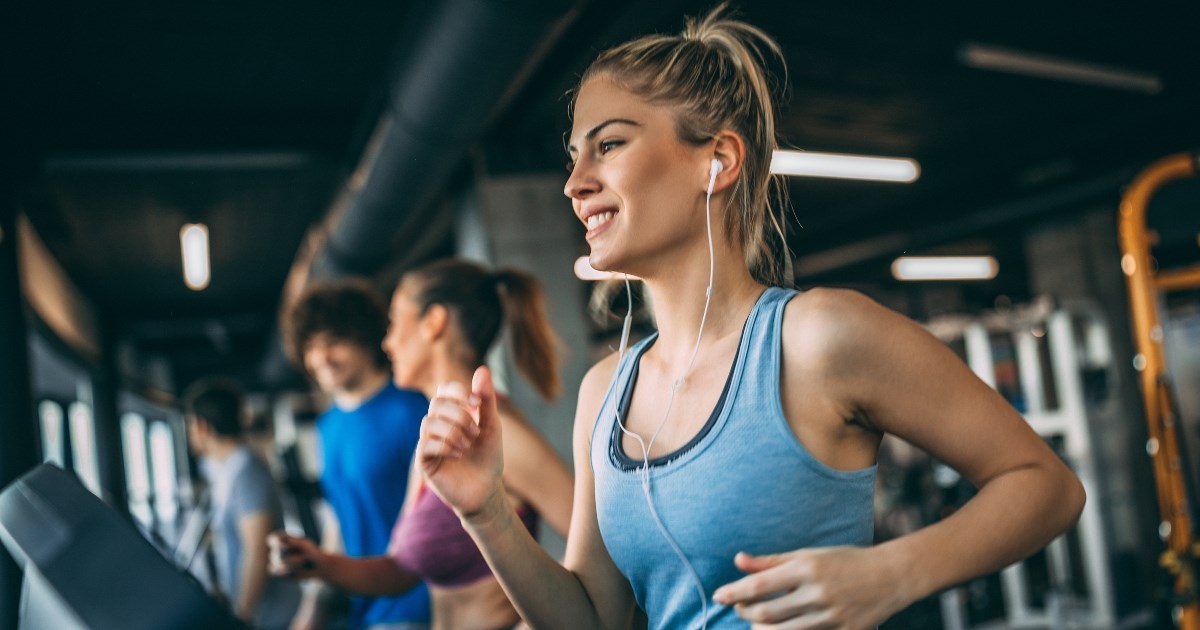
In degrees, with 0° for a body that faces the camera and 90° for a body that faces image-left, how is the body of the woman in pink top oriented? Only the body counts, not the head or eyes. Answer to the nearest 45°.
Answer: approximately 90°

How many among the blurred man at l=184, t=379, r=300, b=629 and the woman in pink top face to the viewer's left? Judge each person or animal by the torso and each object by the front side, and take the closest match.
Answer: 2

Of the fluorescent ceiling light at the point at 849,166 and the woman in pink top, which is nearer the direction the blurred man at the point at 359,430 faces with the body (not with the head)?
the woman in pink top

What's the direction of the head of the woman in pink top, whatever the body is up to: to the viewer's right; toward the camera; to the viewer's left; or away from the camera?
to the viewer's left

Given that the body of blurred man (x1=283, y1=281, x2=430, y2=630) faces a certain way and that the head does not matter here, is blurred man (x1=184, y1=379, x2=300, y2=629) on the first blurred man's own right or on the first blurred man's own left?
on the first blurred man's own right

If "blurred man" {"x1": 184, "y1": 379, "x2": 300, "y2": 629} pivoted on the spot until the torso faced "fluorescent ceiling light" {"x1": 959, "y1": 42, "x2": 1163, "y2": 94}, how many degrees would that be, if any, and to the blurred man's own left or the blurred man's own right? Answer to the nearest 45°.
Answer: approximately 180°

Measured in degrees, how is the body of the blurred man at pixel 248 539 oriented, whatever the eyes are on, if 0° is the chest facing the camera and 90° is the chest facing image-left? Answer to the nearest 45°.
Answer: approximately 90°
